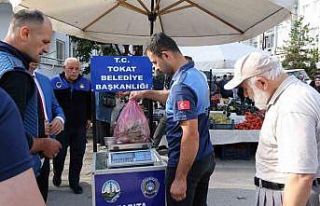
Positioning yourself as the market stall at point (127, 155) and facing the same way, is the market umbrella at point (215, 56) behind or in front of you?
behind

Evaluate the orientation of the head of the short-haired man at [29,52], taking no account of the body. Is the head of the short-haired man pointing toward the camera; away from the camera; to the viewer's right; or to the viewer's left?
to the viewer's right

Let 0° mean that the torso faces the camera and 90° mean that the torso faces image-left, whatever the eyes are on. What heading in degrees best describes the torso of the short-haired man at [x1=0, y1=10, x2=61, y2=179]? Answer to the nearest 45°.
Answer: approximately 270°

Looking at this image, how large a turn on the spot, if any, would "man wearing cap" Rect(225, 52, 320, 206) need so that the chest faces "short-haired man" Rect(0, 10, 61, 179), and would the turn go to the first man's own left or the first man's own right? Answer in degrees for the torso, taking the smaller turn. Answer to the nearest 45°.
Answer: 0° — they already face them

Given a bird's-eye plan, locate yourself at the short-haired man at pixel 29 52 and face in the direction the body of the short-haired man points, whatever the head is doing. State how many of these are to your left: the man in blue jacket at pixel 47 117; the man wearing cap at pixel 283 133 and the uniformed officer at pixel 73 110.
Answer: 2

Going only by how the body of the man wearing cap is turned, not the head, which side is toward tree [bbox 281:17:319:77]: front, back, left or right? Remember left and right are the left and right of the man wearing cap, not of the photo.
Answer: right

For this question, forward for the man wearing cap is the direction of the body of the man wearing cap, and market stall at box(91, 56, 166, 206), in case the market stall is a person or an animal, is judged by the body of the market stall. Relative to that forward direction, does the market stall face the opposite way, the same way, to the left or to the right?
to the left

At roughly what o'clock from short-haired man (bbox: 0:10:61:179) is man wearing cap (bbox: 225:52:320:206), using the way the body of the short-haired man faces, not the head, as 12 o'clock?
The man wearing cap is roughly at 1 o'clock from the short-haired man.

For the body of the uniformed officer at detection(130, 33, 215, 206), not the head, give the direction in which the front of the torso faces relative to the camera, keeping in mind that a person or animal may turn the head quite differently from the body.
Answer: to the viewer's left

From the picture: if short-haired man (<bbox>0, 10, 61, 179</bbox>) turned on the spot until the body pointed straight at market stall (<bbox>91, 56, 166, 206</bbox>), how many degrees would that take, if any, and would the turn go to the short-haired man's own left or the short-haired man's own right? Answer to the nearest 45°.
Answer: approximately 45° to the short-haired man's own left

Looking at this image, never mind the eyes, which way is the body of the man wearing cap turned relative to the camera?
to the viewer's left

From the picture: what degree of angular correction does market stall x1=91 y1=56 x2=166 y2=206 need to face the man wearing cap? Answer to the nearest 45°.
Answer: approximately 45° to its left

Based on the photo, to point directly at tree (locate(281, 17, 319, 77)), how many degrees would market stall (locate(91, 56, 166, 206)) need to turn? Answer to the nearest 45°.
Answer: approximately 135° to its left

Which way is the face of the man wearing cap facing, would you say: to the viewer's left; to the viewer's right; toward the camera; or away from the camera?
to the viewer's left

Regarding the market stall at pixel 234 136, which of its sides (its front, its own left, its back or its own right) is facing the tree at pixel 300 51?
back
